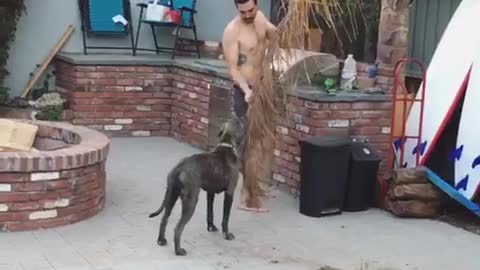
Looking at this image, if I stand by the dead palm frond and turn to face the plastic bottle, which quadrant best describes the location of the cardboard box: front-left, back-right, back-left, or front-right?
back-left

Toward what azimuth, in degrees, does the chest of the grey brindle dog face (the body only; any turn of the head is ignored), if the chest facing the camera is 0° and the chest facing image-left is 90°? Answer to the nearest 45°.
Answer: approximately 225°

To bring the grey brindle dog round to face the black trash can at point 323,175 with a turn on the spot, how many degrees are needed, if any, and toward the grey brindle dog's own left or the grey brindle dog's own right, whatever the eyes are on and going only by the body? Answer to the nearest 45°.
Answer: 0° — it already faces it

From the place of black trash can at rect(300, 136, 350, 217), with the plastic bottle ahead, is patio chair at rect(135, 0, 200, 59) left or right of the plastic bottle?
left

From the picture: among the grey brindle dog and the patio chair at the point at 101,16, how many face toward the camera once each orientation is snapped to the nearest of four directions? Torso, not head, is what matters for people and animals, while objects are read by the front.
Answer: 1

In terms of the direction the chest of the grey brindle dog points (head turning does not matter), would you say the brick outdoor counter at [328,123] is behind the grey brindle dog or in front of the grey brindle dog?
in front

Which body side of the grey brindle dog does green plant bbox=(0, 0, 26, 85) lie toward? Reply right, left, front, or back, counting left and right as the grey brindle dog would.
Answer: left

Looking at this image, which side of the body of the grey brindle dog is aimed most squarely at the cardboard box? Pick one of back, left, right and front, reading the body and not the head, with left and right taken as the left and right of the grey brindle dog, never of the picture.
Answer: left
